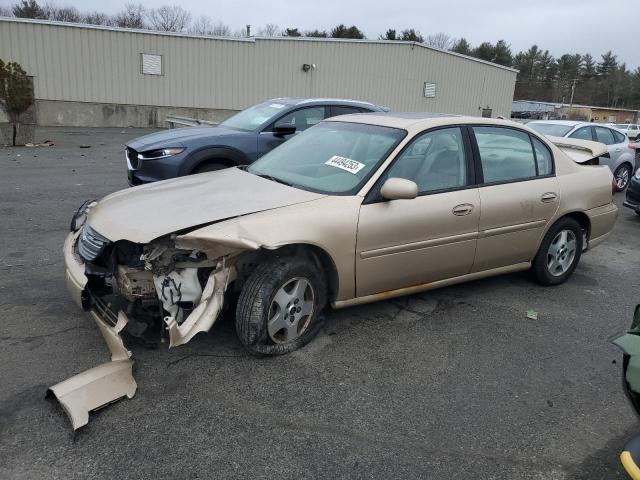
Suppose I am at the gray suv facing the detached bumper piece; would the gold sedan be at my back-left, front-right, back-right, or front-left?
front-left

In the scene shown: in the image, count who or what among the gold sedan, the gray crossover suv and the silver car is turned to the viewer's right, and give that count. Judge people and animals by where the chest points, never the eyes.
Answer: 0

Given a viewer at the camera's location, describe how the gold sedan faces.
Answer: facing the viewer and to the left of the viewer

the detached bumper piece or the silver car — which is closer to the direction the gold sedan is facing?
the detached bumper piece

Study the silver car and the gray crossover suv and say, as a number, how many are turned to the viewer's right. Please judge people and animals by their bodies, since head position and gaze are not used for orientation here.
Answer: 0

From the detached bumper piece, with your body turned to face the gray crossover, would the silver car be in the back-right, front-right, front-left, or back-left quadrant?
front-right

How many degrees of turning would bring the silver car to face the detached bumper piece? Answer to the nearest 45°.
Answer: approximately 45° to its left

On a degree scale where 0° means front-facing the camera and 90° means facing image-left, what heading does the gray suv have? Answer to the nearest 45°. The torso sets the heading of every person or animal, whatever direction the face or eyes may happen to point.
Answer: approximately 45°

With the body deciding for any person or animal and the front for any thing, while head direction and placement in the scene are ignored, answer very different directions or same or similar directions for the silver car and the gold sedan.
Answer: same or similar directions

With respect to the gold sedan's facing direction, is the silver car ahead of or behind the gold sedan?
behind

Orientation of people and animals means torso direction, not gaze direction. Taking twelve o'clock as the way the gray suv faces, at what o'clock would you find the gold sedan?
The gold sedan is roughly at 10 o'clock from the gray suv.

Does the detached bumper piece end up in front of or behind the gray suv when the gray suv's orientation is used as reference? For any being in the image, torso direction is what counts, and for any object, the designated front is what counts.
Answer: in front

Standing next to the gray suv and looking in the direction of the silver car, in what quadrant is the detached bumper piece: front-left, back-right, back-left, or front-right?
back-right

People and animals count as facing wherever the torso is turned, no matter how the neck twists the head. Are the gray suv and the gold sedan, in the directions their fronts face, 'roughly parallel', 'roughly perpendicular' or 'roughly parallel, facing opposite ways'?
roughly parallel

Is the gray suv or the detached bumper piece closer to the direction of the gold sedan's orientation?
the detached bumper piece

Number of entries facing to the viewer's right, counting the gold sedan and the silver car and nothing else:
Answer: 0
